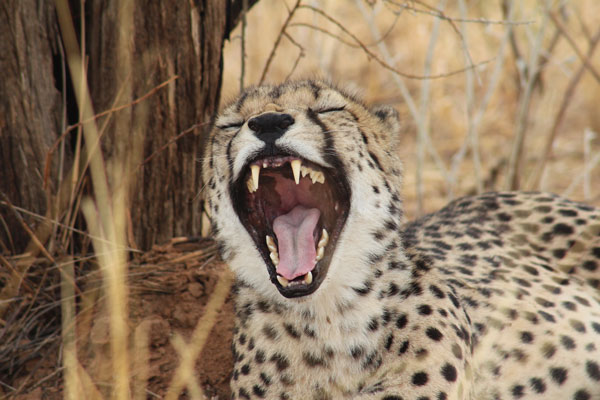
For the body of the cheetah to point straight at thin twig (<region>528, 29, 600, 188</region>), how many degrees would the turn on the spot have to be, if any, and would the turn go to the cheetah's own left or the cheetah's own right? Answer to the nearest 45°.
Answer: approximately 180°

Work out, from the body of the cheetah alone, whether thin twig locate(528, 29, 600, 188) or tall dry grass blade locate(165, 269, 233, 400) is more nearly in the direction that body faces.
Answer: the tall dry grass blade

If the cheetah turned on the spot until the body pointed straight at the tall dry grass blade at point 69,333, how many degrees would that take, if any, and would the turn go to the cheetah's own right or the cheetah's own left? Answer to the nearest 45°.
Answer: approximately 45° to the cheetah's own right

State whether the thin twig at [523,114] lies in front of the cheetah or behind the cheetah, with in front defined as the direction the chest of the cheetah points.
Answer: behind

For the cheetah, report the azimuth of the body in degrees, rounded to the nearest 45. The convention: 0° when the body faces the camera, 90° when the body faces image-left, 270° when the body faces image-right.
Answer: approximately 45°
